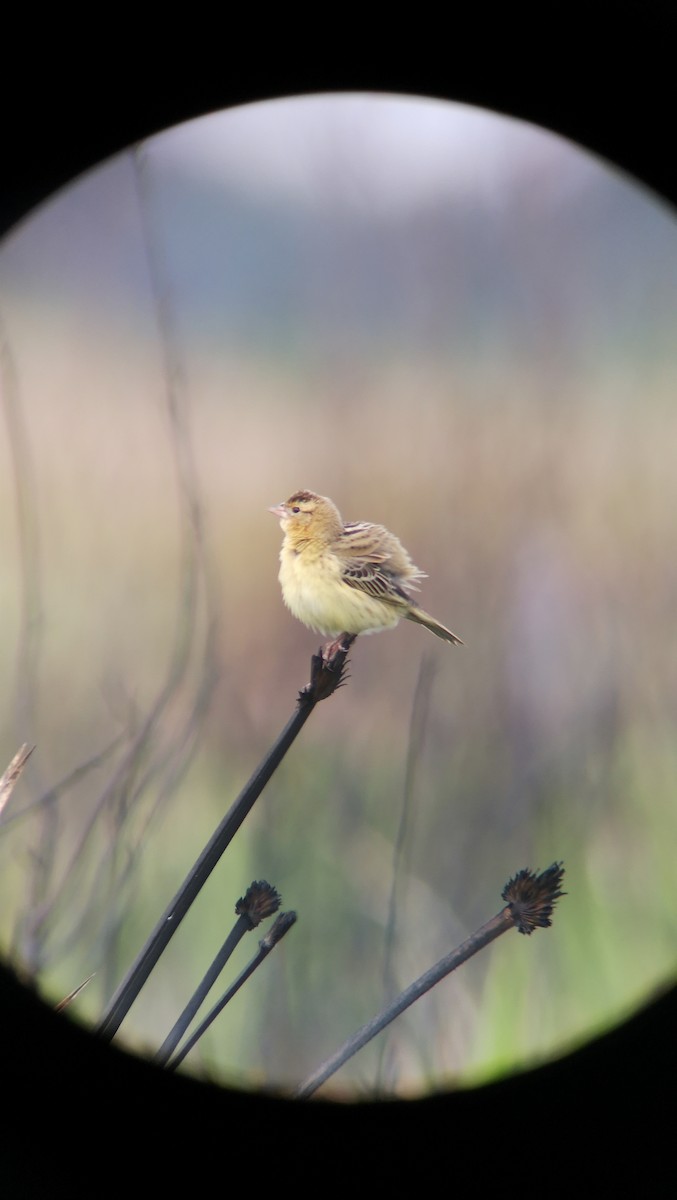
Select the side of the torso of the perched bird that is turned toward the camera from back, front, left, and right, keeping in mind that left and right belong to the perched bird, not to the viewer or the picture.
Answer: left
